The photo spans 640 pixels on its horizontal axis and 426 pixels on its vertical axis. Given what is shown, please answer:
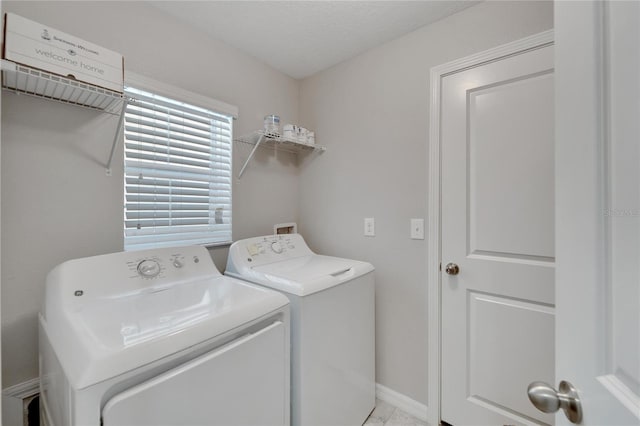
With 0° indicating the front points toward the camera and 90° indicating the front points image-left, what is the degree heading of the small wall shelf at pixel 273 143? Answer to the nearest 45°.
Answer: approximately 315°

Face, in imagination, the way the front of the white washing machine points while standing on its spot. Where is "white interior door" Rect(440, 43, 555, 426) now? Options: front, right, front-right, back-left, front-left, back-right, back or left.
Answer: front-left

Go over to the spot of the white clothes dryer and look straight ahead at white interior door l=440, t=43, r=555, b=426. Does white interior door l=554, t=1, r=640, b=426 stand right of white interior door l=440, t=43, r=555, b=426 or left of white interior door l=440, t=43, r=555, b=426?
right

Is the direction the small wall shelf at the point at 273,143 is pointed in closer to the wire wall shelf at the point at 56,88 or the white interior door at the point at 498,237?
the white interior door

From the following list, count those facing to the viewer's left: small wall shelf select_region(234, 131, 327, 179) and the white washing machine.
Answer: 0
